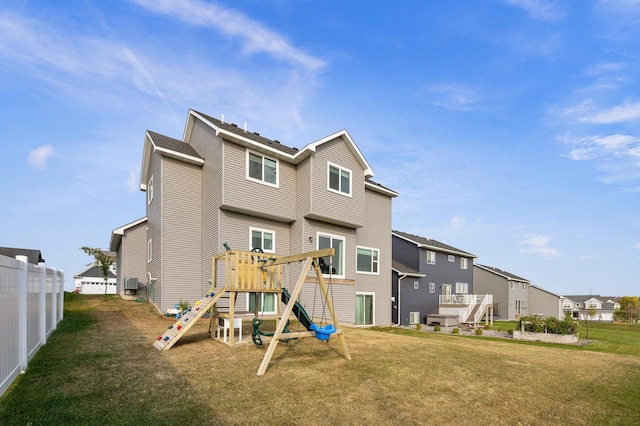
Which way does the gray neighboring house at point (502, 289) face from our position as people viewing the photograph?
facing away from the viewer and to the left of the viewer

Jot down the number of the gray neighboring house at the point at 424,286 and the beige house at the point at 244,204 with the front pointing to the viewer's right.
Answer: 0

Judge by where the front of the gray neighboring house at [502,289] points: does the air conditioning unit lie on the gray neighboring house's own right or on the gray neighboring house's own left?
on the gray neighboring house's own left

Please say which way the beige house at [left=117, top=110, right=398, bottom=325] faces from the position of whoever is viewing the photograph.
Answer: facing away from the viewer and to the left of the viewer

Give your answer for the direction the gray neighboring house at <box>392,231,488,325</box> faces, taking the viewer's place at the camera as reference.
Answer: facing away from the viewer and to the left of the viewer

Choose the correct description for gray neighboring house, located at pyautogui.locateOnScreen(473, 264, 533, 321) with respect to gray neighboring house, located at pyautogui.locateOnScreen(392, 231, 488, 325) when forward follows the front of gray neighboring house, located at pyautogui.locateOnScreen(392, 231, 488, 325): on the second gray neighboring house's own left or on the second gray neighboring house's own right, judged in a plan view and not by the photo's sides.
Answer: on the second gray neighboring house's own right

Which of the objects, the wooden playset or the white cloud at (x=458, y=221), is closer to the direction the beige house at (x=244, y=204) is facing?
the white cloud

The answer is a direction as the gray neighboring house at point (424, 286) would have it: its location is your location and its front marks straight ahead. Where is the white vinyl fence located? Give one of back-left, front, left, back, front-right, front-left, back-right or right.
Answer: back-left
